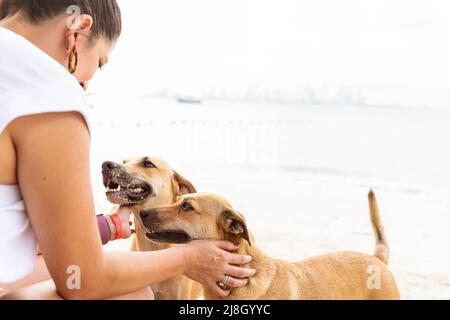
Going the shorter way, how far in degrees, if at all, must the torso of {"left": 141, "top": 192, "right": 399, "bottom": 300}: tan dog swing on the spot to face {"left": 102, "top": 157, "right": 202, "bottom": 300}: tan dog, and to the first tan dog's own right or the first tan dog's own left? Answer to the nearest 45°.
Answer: approximately 45° to the first tan dog's own right

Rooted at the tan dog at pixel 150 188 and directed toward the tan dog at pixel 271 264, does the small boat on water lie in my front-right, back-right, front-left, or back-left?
back-left

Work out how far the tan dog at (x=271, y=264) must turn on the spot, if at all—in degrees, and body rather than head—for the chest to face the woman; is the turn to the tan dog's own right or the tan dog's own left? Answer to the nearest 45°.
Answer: approximately 45° to the tan dog's own left

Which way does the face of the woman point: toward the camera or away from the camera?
away from the camera

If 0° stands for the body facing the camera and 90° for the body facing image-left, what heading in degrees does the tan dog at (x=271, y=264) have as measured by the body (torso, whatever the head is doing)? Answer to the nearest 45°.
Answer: approximately 90°

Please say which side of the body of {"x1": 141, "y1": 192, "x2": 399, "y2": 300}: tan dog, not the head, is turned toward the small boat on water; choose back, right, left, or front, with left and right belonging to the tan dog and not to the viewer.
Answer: right

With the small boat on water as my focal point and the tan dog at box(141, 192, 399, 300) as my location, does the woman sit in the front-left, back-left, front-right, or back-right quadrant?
back-left
